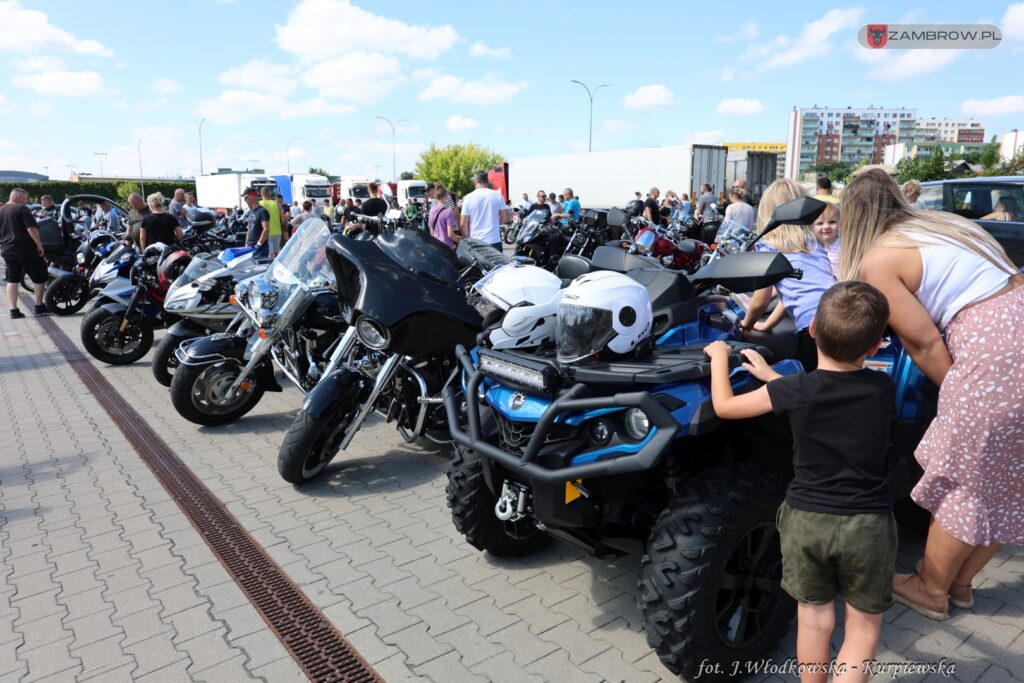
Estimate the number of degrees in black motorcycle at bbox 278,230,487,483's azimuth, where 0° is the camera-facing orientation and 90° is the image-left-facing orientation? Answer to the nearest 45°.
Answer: approximately 45°

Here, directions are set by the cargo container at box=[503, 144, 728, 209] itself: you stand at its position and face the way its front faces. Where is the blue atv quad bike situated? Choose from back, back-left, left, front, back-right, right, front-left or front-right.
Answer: back-left

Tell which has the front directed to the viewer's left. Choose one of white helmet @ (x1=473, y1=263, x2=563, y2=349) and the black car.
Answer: the white helmet

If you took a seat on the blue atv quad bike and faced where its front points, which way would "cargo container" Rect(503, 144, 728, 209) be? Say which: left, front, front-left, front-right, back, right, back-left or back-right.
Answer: back-right

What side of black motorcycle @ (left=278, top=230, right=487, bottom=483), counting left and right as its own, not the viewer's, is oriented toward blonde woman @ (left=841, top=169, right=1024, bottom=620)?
left

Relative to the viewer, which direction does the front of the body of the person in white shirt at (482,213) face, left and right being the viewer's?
facing away from the viewer

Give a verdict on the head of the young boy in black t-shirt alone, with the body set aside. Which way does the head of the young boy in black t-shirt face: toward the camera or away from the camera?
away from the camera

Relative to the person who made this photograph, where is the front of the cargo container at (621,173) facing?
facing away from the viewer and to the left of the viewer

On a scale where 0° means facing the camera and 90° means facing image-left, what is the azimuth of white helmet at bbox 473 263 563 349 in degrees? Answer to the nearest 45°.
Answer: approximately 90°
